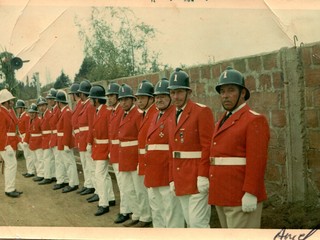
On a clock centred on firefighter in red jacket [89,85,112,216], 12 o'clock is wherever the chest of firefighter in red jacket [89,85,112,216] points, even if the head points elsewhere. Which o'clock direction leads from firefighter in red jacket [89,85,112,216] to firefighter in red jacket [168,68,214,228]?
firefighter in red jacket [168,68,214,228] is roughly at 10 o'clock from firefighter in red jacket [89,85,112,216].

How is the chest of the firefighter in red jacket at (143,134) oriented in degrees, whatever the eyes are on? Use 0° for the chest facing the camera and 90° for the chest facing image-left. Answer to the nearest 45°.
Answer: approximately 45°

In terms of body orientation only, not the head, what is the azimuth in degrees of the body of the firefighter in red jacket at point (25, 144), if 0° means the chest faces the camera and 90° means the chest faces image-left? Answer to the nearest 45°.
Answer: approximately 45°

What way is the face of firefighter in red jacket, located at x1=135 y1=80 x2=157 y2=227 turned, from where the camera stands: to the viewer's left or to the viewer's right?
to the viewer's left

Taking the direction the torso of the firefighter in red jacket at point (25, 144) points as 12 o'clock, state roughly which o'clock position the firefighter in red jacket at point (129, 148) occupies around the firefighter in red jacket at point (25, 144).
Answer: the firefighter in red jacket at point (129, 148) is roughly at 10 o'clock from the firefighter in red jacket at point (25, 144).

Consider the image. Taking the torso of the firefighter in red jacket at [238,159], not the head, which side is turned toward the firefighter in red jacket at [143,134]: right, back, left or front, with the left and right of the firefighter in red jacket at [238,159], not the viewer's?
right

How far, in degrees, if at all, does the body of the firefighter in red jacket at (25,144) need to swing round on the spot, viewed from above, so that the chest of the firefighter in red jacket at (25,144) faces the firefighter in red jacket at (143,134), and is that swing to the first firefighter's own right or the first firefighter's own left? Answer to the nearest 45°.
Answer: approximately 45° to the first firefighter's own left

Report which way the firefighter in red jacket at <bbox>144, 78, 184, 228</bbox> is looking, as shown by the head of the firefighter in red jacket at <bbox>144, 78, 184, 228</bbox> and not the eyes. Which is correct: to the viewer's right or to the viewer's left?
to the viewer's left
